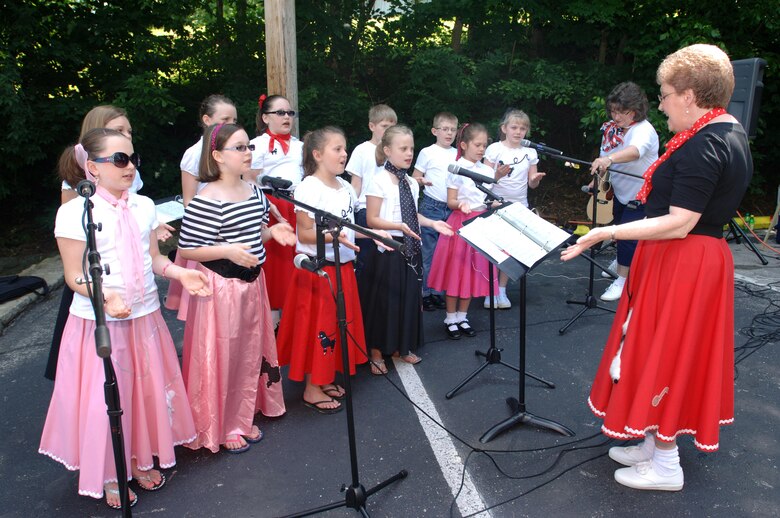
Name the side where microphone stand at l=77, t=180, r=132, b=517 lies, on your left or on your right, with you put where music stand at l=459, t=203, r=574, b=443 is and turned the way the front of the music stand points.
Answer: on your right

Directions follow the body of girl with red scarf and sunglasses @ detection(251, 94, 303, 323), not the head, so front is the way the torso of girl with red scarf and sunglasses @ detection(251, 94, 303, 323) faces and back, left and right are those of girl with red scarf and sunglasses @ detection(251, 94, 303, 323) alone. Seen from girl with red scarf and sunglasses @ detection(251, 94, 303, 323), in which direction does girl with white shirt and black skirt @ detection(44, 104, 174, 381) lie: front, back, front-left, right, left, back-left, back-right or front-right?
right

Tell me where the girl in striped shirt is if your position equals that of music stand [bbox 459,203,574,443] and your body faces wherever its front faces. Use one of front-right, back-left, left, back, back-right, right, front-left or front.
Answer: back-right

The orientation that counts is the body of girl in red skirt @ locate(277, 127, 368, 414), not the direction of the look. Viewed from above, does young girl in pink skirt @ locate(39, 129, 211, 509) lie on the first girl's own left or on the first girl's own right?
on the first girl's own right

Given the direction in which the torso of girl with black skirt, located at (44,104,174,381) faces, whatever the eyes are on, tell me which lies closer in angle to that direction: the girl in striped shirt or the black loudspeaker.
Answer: the girl in striped shirt

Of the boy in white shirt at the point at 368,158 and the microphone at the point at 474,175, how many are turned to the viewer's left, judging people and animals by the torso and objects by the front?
1

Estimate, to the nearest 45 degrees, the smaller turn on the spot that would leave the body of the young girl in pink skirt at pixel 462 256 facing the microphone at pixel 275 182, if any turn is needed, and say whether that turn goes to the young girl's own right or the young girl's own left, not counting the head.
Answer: approximately 45° to the young girl's own right

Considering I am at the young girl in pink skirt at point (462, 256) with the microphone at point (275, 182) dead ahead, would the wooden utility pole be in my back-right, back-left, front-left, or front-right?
back-right

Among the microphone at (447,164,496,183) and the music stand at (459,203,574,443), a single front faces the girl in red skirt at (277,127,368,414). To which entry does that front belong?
the microphone

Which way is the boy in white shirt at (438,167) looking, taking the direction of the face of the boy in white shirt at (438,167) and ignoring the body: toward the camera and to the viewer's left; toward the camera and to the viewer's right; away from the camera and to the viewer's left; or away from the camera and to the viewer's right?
toward the camera and to the viewer's right

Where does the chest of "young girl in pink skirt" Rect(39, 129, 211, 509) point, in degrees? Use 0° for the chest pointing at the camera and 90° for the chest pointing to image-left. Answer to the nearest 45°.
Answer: approximately 315°

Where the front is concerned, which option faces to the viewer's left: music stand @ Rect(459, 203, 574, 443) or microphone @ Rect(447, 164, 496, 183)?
the microphone

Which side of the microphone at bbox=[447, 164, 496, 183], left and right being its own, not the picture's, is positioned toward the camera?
left

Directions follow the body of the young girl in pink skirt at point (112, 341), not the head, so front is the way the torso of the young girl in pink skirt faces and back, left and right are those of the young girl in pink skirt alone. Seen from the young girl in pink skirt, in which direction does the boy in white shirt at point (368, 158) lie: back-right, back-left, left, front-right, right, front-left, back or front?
left

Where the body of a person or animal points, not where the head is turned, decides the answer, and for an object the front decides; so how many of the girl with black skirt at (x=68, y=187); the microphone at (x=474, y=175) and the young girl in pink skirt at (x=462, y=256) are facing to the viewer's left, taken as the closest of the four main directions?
1

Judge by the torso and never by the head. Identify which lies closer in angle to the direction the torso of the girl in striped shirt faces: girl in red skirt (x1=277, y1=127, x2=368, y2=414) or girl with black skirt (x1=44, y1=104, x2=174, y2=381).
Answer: the girl in red skirt

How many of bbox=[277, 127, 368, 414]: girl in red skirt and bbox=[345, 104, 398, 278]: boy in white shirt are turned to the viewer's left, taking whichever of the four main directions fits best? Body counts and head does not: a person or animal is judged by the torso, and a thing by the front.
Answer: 0
